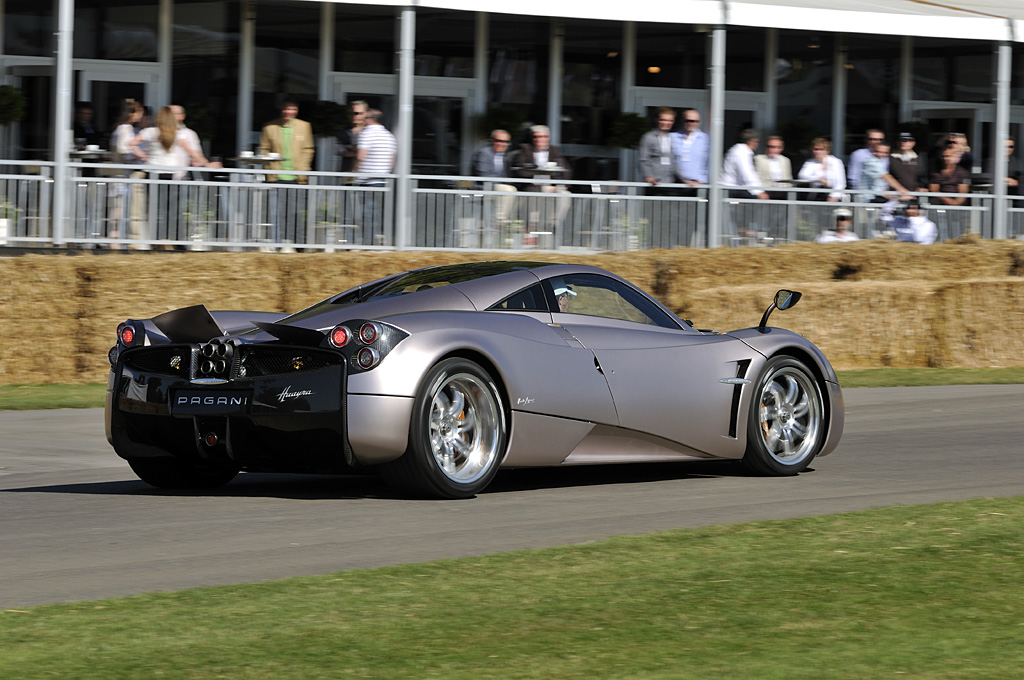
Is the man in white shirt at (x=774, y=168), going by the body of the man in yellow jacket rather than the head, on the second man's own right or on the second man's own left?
on the second man's own left

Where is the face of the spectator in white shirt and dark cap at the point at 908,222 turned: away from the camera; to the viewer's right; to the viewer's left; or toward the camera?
toward the camera

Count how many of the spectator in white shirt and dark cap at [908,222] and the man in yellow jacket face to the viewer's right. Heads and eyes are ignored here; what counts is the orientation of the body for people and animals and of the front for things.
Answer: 0

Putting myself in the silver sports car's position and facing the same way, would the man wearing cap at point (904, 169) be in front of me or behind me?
in front

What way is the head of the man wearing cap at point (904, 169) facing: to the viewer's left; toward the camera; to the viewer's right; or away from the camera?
toward the camera

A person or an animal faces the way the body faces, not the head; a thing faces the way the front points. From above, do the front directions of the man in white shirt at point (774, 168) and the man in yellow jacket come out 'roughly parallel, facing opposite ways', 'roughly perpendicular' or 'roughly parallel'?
roughly parallel

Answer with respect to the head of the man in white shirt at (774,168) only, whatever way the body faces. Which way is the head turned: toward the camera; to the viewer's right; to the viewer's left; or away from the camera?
toward the camera

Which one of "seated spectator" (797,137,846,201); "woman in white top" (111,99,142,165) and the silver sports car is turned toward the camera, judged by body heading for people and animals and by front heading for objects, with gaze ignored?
the seated spectator

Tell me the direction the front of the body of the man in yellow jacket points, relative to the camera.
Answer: toward the camera

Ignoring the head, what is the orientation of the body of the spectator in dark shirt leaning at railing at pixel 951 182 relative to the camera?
toward the camera

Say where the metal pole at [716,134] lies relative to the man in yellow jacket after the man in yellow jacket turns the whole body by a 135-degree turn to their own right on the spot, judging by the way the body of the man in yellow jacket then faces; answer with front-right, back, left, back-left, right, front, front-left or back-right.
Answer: back-right

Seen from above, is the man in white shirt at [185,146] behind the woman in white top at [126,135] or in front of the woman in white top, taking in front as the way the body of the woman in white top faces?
in front

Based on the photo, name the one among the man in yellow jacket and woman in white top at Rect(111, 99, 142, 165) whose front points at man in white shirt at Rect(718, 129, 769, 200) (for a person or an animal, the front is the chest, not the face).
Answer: the woman in white top

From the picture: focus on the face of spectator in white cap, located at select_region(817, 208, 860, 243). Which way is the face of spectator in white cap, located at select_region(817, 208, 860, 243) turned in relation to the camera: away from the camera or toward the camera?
toward the camera

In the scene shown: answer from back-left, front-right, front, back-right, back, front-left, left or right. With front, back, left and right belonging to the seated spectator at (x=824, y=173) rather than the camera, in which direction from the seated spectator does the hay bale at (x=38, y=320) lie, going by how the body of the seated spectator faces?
front-right

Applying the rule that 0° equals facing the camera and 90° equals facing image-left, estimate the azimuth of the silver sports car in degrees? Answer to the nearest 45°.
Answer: approximately 225°

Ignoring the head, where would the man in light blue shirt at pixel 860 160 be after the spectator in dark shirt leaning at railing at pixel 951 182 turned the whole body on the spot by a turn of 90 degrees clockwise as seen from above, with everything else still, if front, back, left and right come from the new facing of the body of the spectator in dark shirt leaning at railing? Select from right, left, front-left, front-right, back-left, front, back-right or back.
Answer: front-left

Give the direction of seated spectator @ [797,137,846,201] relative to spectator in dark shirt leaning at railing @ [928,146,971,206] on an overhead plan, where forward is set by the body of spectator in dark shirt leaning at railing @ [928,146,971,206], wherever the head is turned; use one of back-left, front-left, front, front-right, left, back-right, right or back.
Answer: front-right

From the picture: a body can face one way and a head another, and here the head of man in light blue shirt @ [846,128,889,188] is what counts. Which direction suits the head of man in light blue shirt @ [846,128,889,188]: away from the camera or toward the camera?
toward the camera
